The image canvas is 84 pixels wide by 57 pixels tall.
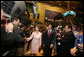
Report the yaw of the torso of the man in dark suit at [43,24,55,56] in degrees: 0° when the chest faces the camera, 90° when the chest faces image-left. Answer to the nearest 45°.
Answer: approximately 0°
